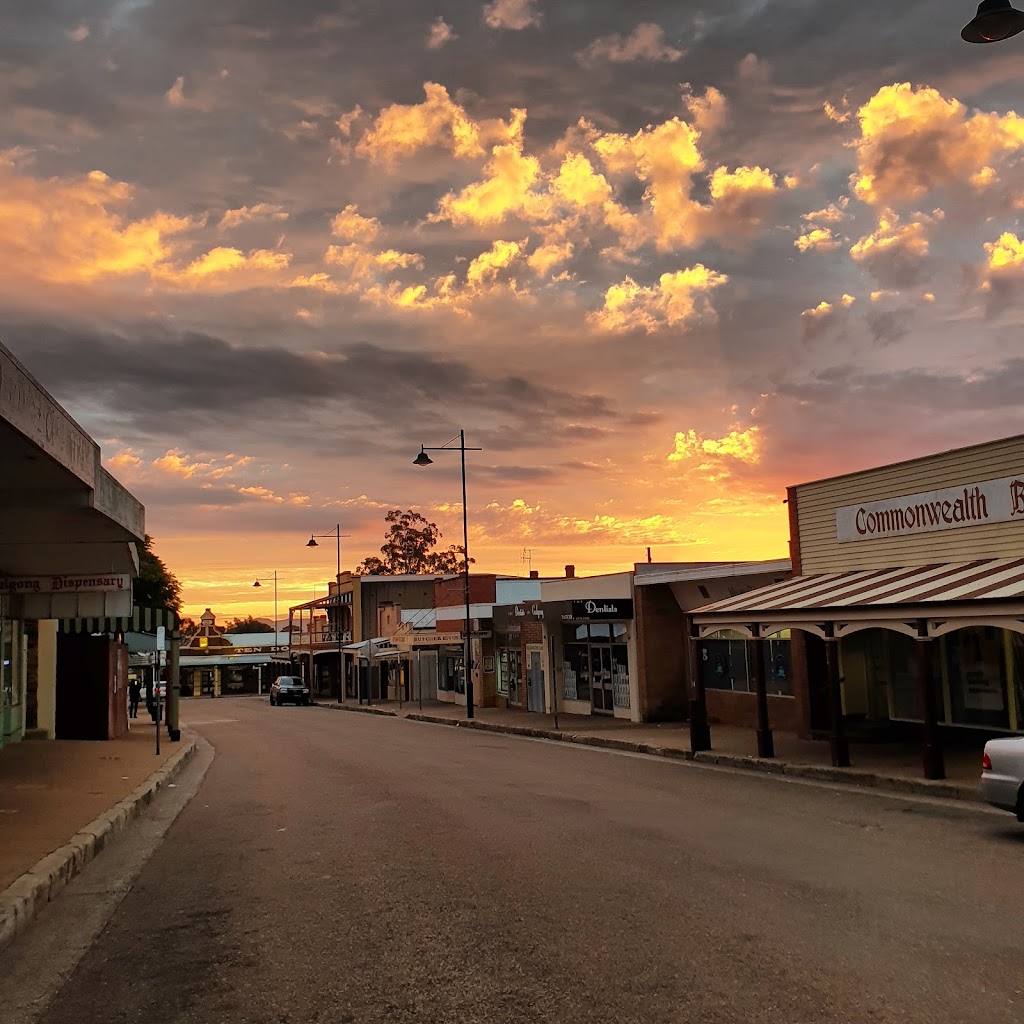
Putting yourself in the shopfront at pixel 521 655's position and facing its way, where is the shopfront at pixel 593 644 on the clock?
the shopfront at pixel 593 644 is roughly at 10 o'clock from the shopfront at pixel 521 655.

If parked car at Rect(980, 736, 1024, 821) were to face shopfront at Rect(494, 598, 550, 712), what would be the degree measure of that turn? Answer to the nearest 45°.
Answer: approximately 180°

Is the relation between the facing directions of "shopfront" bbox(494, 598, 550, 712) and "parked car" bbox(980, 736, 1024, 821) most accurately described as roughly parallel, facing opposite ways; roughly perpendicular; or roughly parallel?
roughly perpendicular

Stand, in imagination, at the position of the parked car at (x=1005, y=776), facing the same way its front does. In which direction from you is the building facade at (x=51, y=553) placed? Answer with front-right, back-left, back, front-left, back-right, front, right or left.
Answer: back-right

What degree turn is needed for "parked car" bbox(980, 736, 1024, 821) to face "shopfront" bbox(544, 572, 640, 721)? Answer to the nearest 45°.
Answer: approximately 180°

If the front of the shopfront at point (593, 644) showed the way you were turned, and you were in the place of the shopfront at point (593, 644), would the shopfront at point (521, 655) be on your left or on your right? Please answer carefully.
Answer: on your right

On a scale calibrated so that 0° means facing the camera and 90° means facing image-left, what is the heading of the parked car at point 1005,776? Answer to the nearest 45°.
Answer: approximately 315°

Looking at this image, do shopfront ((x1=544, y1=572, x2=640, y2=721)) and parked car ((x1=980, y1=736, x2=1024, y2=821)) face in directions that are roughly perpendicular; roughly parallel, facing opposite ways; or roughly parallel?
roughly perpendicular
